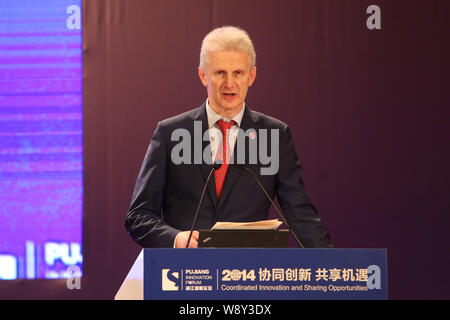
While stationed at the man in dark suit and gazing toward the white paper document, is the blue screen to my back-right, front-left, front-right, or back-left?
back-right

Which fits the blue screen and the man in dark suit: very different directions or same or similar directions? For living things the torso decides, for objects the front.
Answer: same or similar directions

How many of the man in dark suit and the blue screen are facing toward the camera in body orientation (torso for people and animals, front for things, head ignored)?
2

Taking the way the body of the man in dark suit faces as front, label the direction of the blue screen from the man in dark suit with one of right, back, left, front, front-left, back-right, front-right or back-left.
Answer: back-right

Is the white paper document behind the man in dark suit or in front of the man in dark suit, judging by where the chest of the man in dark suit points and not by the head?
in front

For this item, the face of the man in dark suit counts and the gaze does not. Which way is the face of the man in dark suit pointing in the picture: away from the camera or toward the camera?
toward the camera

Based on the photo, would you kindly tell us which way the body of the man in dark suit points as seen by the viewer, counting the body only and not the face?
toward the camera

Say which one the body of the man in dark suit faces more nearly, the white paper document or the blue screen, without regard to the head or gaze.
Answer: the white paper document

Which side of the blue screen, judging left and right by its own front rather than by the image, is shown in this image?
front

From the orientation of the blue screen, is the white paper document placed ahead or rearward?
ahead

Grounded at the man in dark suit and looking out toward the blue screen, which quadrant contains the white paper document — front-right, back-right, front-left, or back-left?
back-left

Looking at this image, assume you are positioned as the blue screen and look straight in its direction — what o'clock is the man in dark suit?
The man in dark suit is roughly at 11 o'clock from the blue screen.

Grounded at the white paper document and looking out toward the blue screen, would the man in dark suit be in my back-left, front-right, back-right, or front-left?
front-right
